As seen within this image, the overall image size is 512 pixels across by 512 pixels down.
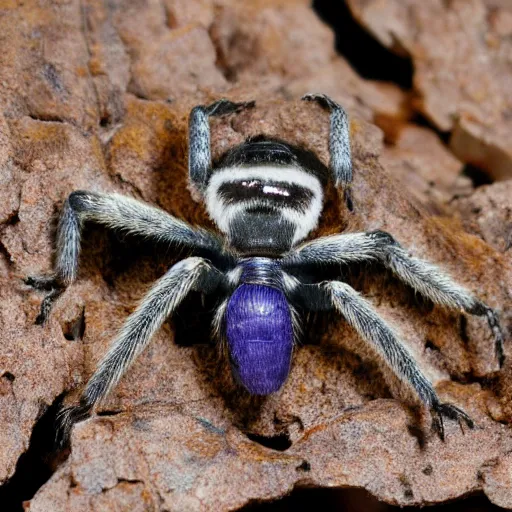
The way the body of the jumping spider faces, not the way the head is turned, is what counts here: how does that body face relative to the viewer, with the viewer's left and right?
facing away from the viewer

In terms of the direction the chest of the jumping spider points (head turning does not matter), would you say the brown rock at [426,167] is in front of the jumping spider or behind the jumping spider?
in front

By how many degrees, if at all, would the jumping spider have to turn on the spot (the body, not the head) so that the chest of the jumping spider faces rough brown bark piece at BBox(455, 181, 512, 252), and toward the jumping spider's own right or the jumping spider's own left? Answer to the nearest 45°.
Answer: approximately 45° to the jumping spider's own right
